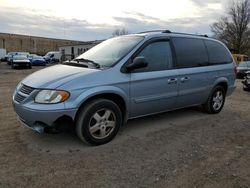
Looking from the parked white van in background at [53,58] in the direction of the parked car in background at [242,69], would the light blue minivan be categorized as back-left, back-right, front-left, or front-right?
front-right

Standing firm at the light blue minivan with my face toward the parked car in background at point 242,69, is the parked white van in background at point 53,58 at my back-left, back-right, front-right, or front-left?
front-left

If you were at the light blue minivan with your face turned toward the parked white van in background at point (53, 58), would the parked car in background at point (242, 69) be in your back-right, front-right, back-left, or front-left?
front-right

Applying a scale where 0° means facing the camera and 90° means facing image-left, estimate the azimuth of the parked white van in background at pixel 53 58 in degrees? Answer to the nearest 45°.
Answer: approximately 45°

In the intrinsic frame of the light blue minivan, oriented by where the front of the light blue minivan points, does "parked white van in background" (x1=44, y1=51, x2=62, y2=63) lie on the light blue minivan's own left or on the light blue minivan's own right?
on the light blue minivan's own right

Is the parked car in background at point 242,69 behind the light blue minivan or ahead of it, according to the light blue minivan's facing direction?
behind

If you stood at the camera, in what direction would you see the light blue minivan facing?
facing the viewer and to the left of the viewer

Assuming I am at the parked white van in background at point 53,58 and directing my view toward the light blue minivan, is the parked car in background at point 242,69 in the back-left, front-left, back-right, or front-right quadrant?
front-left

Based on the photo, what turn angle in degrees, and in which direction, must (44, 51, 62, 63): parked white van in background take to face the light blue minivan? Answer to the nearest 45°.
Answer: approximately 45° to its left

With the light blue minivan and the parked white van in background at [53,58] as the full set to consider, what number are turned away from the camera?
0

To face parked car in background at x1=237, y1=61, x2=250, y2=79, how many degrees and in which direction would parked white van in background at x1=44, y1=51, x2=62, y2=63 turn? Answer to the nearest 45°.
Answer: approximately 45° to its left
